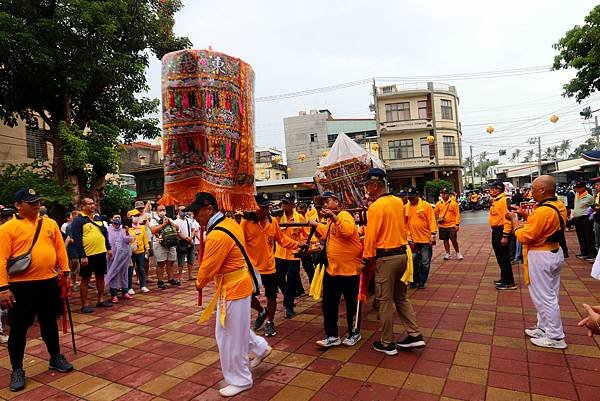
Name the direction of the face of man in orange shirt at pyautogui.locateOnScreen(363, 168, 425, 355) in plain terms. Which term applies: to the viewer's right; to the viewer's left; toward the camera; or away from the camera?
to the viewer's left

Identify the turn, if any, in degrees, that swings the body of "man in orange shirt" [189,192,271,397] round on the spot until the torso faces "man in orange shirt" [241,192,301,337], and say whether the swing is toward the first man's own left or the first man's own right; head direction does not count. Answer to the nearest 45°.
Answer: approximately 90° to the first man's own right

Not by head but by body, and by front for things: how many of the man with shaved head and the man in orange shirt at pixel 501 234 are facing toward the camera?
0

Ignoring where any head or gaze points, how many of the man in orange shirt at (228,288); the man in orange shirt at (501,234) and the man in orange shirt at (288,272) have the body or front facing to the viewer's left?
2

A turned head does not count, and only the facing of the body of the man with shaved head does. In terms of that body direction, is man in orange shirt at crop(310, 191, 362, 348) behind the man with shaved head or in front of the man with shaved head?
in front

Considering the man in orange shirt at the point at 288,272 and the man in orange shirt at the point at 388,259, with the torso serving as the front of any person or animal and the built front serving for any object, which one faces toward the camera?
the man in orange shirt at the point at 288,272

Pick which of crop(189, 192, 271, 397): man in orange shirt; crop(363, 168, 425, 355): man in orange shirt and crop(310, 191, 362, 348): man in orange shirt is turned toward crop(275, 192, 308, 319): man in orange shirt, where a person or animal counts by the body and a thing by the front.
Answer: crop(363, 168, 425, 355): man in orange shirt

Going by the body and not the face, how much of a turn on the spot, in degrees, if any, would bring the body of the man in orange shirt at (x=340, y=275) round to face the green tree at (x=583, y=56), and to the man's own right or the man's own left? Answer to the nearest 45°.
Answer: approximately 180°

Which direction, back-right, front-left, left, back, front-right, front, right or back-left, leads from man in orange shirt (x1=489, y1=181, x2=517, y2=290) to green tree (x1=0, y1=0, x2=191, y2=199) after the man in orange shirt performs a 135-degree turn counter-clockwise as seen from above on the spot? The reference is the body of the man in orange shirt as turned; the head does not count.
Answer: back-right

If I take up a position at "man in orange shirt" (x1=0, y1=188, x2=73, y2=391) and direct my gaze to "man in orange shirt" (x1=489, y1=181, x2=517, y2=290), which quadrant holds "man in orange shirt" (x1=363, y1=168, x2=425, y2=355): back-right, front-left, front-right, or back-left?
front-right

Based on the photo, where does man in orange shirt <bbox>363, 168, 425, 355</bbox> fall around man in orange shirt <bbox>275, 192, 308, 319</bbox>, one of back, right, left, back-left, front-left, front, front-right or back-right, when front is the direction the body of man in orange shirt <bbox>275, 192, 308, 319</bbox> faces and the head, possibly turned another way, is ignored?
front-left

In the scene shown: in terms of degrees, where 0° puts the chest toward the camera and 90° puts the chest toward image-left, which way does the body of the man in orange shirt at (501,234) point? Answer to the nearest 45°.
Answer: approximately 90°

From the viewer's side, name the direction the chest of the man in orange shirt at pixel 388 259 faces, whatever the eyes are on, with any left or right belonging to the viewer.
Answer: facing away from the viewer and to the left of the viewer

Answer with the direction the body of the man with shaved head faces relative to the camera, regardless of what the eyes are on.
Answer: to the viewer's left
